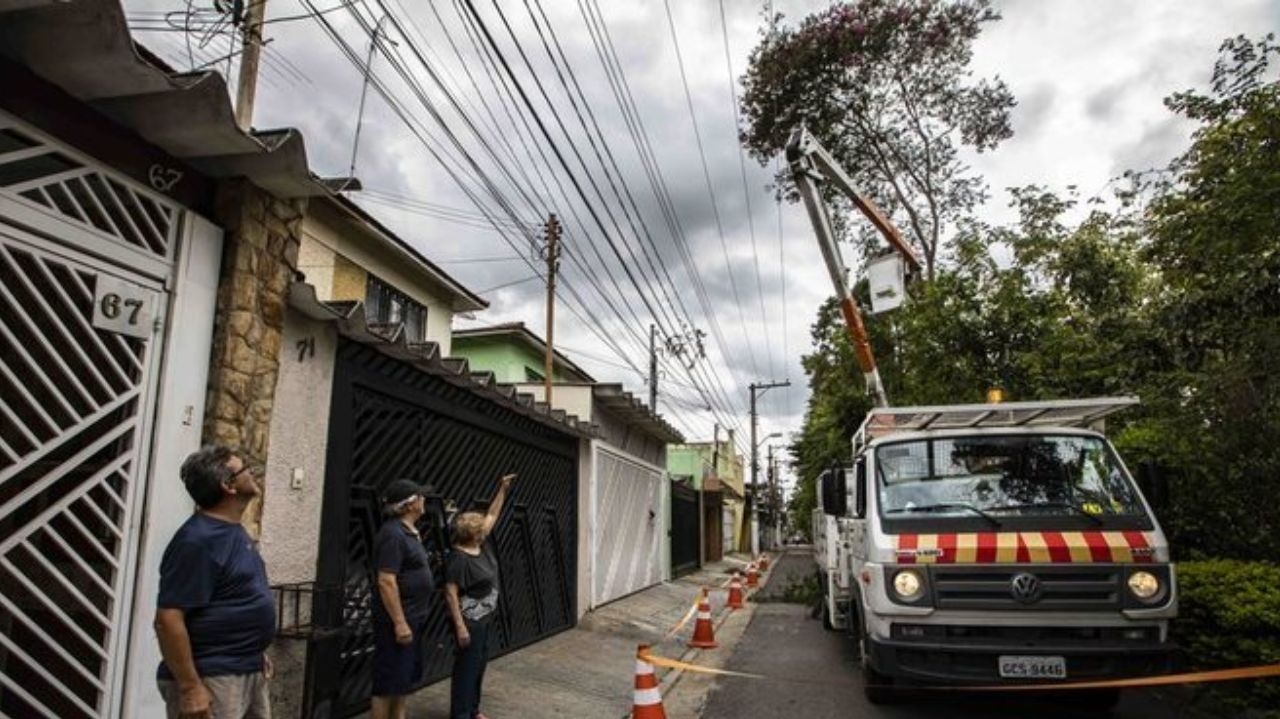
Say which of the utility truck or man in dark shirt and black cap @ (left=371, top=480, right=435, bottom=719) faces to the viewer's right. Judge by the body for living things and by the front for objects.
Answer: the man in dark shirt and black cap

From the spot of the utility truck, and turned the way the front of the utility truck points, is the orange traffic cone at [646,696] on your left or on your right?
on your right

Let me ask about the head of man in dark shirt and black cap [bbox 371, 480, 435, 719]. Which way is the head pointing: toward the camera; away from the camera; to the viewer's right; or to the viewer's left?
to the viewer's right

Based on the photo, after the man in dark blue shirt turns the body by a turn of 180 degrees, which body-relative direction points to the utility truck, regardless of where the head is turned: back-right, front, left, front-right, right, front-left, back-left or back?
back

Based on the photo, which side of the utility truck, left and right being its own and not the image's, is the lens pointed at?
front

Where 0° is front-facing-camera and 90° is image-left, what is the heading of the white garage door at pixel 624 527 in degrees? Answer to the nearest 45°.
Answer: approximately 315°

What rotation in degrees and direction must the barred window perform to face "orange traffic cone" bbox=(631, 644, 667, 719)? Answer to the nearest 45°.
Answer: approximately 45° to its right

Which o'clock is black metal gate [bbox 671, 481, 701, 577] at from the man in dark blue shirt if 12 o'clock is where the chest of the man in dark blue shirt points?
The black metal gate is roughly at 10 o'clock from the man in dark blue shirt.

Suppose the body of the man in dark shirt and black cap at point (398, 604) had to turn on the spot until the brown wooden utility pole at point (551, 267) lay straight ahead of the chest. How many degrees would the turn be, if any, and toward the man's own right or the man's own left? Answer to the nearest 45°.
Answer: approximately 90° to the man's own left

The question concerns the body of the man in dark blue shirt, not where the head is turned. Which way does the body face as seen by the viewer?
to the viewer's right

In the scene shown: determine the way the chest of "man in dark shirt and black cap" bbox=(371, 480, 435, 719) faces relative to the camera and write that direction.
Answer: to the viewer's right

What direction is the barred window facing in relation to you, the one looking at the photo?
facing the viewer and to the right of the viewer

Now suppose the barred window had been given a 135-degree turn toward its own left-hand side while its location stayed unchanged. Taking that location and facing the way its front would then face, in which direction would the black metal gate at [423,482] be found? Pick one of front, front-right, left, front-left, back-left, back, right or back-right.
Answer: back

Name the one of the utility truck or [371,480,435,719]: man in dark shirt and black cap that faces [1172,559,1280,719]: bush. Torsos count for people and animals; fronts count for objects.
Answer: the man in dark shirt and black cap

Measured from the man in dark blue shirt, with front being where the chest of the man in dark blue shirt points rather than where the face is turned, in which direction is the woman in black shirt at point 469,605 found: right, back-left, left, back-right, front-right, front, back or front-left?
front-left
